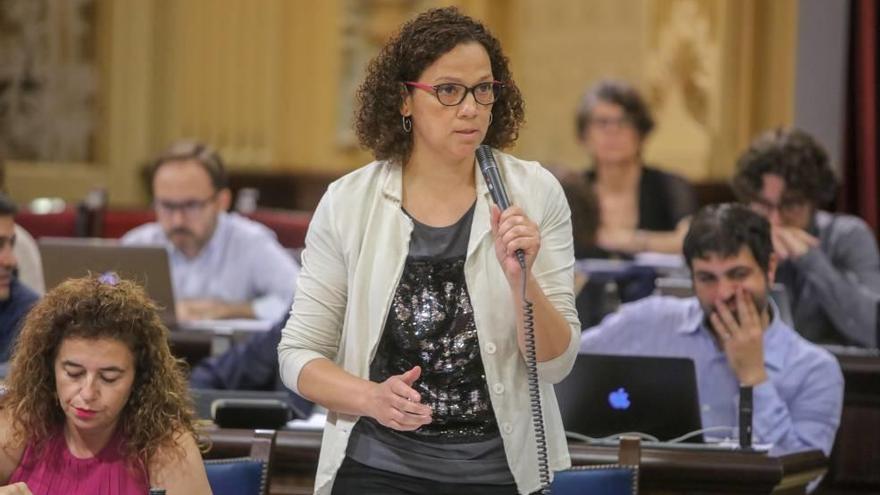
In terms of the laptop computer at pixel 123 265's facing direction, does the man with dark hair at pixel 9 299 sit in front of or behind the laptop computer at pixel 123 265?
behind

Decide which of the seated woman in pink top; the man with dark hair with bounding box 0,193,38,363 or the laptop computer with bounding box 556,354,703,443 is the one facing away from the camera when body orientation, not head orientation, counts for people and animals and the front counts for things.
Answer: the laptop computer

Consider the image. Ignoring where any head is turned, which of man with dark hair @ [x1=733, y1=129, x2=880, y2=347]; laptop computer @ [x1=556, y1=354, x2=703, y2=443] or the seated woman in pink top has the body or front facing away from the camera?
the laptop computer

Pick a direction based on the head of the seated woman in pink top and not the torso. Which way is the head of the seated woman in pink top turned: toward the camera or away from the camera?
toward the camera

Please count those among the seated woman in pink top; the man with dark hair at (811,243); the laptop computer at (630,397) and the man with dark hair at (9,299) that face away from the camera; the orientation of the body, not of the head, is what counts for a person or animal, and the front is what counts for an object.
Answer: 1

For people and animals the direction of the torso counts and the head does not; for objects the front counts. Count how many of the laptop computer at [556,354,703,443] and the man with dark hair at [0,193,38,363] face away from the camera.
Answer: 1

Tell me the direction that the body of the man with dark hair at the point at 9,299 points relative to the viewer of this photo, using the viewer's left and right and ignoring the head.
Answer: facing the viewer and to the right of the viewer

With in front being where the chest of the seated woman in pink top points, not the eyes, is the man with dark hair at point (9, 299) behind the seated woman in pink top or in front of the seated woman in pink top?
behind

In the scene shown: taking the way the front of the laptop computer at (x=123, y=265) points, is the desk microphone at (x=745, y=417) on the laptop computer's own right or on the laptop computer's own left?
on the laptop computer's own right

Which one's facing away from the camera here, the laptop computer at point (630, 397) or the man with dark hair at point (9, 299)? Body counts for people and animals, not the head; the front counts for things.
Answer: the laptop computer

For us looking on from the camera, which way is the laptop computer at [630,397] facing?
facing away from the viewer

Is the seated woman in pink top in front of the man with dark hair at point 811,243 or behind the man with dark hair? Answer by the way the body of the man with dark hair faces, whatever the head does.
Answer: in front

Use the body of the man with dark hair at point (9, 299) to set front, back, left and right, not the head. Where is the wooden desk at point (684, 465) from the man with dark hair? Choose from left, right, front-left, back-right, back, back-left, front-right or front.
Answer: front

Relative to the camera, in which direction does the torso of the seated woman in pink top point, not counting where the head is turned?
toward the camera

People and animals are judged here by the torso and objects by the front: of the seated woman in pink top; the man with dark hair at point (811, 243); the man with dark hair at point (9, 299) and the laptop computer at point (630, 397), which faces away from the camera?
the laptop computer

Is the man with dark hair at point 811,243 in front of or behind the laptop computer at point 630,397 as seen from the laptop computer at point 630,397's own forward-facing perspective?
in front

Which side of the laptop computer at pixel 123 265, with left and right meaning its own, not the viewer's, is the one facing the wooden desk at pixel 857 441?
right

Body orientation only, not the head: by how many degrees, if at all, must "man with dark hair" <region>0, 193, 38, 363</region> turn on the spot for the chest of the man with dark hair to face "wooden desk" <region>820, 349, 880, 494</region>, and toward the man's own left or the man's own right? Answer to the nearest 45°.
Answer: approximately 45° to the man's own left
